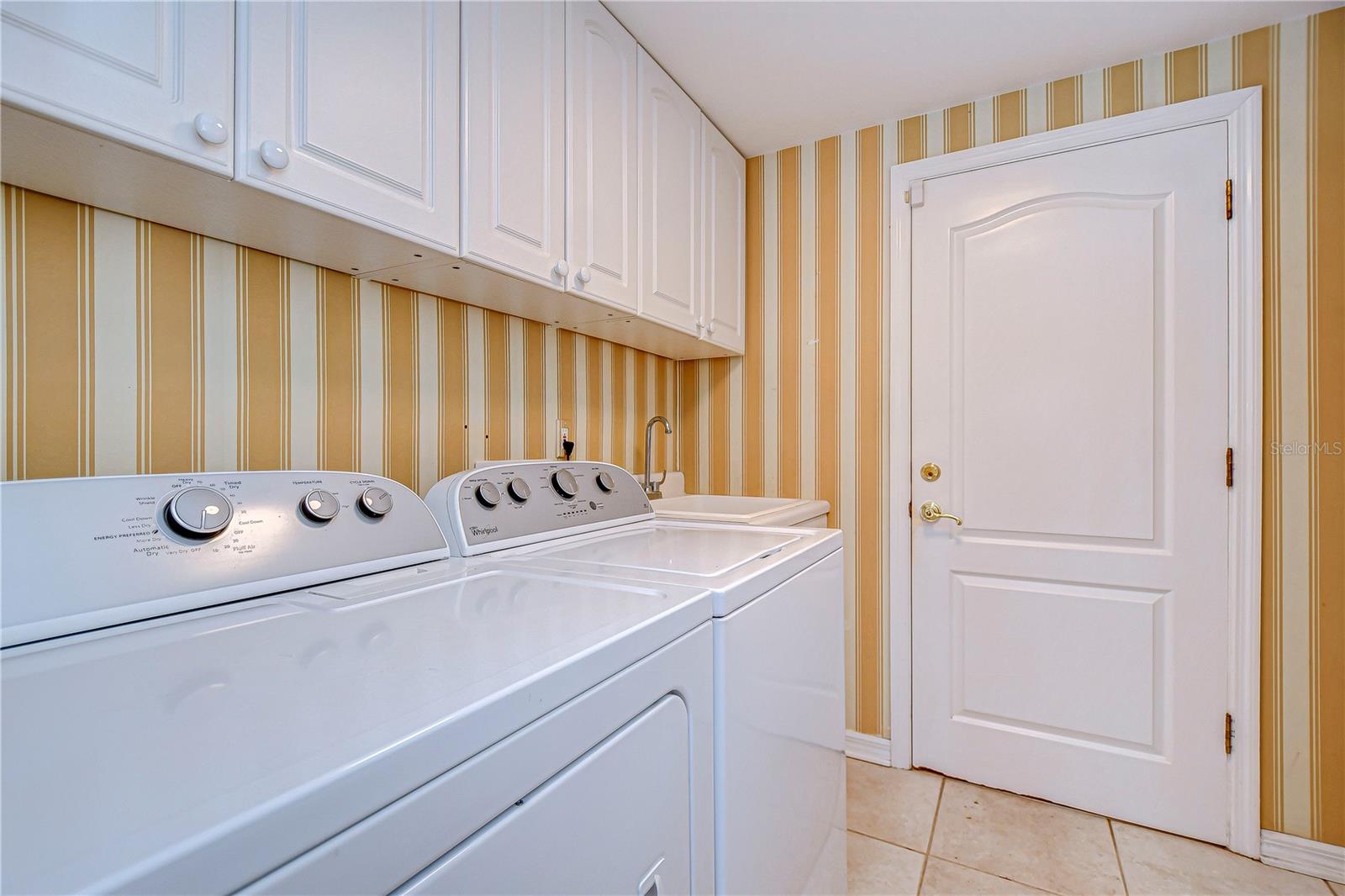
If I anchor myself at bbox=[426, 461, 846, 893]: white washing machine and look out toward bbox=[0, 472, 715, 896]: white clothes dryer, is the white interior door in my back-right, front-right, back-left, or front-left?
back-left

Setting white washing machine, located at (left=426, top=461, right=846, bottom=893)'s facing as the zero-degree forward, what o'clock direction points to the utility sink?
The utility sink is roughly at 8 o'clock from the white washing machine.

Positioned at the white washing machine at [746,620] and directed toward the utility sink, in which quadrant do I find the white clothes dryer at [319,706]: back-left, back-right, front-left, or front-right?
back-left

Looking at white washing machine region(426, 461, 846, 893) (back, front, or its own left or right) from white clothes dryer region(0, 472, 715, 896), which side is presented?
right

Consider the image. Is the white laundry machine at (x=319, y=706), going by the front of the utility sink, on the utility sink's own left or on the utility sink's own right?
on the utility sink's own right

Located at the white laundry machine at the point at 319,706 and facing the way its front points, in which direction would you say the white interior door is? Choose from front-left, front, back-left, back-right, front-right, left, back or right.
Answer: front-left

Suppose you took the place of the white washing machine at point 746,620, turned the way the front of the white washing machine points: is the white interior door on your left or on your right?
on your left

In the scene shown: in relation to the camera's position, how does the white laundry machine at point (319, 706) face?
facing the viewer and to the right of the viewer

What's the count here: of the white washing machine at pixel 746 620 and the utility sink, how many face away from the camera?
0
